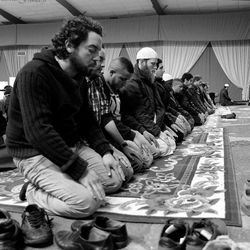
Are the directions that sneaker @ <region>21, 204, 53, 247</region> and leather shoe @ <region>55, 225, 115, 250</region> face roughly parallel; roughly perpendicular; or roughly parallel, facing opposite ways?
roughly perpendicular

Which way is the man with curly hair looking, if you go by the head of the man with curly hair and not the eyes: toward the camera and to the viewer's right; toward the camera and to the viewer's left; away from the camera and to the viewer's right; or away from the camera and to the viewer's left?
toward the camera and to the viewer's right

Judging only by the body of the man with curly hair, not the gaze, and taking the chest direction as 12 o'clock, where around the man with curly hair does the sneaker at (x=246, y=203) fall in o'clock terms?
The sneaker is roughly at 11 o'clock from the man with curly hair.

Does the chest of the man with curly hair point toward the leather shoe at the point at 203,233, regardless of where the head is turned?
yes

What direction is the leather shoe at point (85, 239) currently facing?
to the viewer's left

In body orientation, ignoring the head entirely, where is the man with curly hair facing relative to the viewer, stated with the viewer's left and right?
facing the viewer and to the right of the viewer

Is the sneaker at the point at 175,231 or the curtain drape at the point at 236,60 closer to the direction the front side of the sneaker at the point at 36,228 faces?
the sneaker

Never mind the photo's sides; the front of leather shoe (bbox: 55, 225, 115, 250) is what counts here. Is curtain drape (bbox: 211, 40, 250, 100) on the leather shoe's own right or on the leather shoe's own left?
on the leather shoe's own right

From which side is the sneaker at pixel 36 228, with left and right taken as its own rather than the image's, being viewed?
front

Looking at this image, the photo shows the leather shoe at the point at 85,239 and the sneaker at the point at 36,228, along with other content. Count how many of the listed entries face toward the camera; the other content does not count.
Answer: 1

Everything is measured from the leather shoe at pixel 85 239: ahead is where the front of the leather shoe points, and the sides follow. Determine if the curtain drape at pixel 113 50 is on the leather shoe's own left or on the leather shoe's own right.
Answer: on the leather shoe's own right

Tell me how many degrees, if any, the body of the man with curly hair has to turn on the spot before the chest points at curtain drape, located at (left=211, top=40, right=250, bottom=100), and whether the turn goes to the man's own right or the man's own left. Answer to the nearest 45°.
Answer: approximately 90° to the man's own left

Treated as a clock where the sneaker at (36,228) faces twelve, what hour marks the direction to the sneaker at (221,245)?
the sneaker at (221,245) is roughly at 10 o'clock from the sneaker at (36,228).
